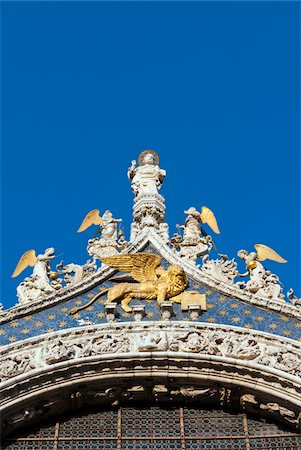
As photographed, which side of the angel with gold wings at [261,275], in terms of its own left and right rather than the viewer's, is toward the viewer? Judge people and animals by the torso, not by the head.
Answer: left

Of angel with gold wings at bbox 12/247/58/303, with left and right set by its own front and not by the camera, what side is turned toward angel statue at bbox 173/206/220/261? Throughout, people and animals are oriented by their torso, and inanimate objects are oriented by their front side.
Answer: front

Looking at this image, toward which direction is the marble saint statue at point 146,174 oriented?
toward the camera

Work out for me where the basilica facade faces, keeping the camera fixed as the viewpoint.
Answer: facing the viewer

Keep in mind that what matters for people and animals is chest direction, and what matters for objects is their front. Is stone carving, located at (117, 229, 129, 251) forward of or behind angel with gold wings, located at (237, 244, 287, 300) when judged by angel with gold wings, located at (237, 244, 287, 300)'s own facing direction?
forward

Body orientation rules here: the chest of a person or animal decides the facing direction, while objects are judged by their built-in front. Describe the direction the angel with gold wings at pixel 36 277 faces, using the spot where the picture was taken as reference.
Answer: facing to the right of the viewer

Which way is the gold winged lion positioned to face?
to the viewer's right
